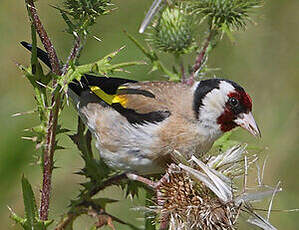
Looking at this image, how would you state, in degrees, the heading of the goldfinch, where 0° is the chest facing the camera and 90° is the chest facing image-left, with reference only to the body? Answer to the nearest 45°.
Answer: approximately 270°
